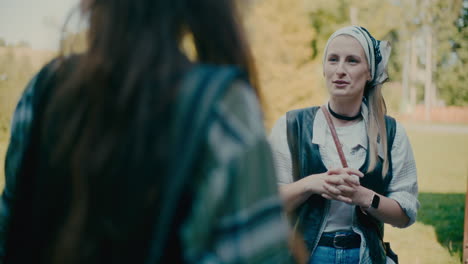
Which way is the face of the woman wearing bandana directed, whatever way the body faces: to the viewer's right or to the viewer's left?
to the viewer's left

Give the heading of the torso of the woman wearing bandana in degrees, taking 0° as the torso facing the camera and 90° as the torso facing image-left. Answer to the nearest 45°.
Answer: approximately 0°
